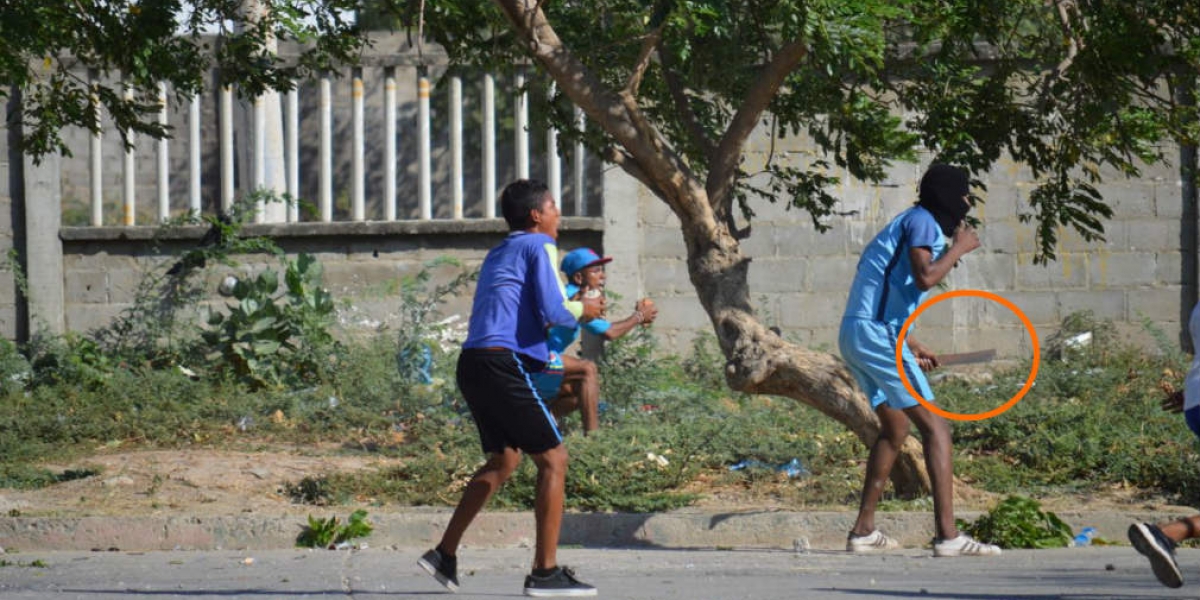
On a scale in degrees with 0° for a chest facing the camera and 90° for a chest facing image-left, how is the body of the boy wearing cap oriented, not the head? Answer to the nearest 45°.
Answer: approximately 270°

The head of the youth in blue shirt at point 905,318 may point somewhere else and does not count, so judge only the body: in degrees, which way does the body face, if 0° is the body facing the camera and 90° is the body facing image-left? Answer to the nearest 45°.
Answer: approximately 270°

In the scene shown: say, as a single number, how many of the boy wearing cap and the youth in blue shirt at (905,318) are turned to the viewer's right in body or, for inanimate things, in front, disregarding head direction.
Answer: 2

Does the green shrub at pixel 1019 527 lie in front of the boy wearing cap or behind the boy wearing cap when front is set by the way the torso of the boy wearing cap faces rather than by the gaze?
in front

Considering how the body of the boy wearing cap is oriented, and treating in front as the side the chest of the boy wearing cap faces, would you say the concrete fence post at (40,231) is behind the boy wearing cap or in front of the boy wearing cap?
behind

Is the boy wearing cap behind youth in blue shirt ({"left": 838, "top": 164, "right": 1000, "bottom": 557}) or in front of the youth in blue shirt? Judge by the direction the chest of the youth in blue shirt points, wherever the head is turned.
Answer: behind

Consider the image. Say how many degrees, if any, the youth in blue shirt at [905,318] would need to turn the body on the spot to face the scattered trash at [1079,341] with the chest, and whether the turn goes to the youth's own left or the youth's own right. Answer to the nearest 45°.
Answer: approximately 90° to the youth's own left
